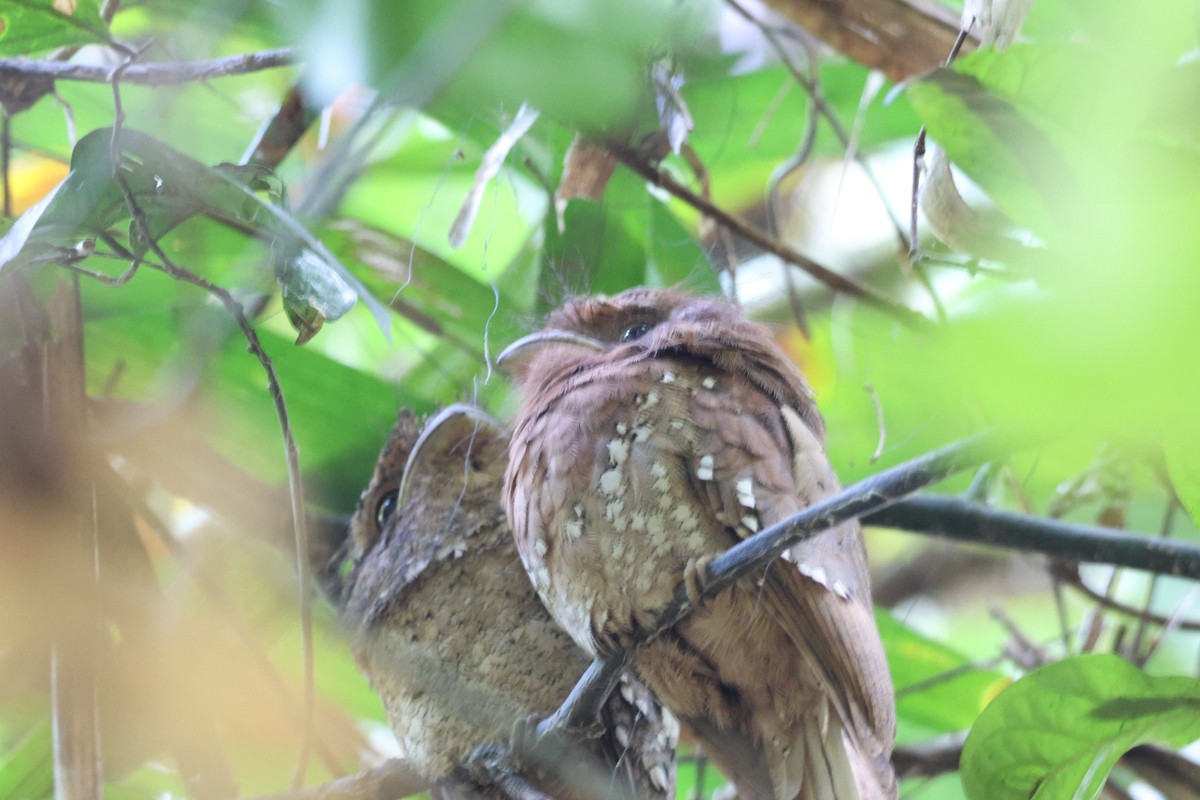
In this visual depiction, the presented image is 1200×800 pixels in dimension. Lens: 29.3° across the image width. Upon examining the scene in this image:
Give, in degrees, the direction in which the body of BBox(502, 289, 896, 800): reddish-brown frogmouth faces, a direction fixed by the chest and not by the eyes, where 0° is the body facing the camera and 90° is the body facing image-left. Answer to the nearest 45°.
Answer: approximately 45°

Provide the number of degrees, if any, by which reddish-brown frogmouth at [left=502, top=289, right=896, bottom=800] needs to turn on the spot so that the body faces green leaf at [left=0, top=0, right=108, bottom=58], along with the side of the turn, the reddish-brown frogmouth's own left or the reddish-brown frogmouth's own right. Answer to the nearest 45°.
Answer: approximately 45° to the reddish-brown frogmouth's own right
